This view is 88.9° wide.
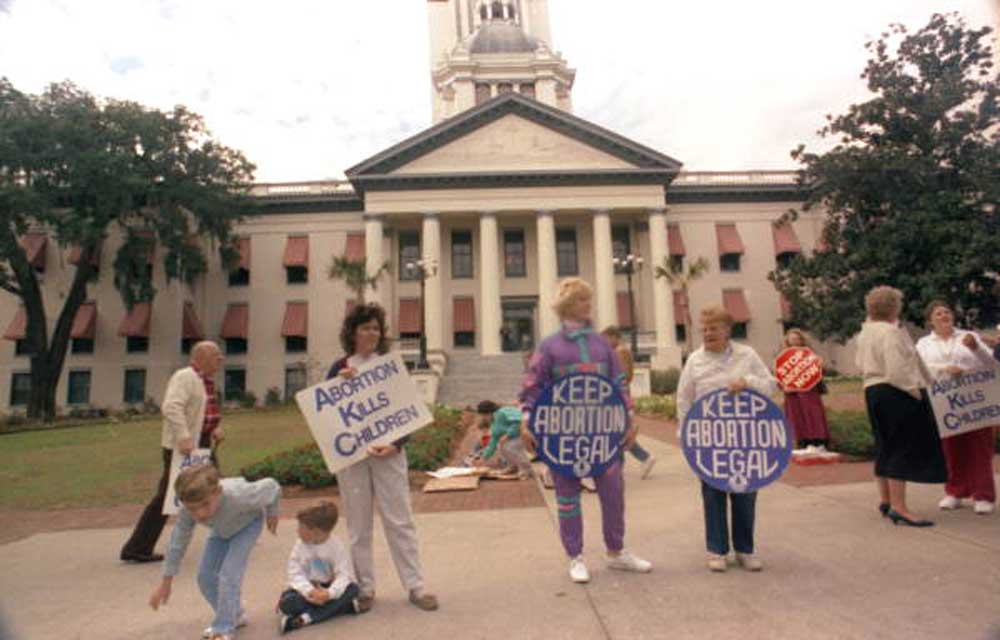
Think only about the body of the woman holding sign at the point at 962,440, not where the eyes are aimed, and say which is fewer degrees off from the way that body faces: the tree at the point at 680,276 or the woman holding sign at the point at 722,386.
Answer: the woman holding sign

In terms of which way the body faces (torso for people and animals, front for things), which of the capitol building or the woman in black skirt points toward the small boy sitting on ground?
the capitol building

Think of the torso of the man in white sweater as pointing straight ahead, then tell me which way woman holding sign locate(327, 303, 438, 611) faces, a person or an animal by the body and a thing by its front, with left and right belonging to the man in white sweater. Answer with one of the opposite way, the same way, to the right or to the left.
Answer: to the right

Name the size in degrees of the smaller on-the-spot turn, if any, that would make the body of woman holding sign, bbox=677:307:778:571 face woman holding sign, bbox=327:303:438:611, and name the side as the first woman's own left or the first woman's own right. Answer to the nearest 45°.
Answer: approximately 45° to the first woman's own right

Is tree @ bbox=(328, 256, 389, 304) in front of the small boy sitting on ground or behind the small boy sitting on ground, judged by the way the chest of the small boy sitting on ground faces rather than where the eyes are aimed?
behind

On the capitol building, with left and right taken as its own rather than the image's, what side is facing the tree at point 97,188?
right
